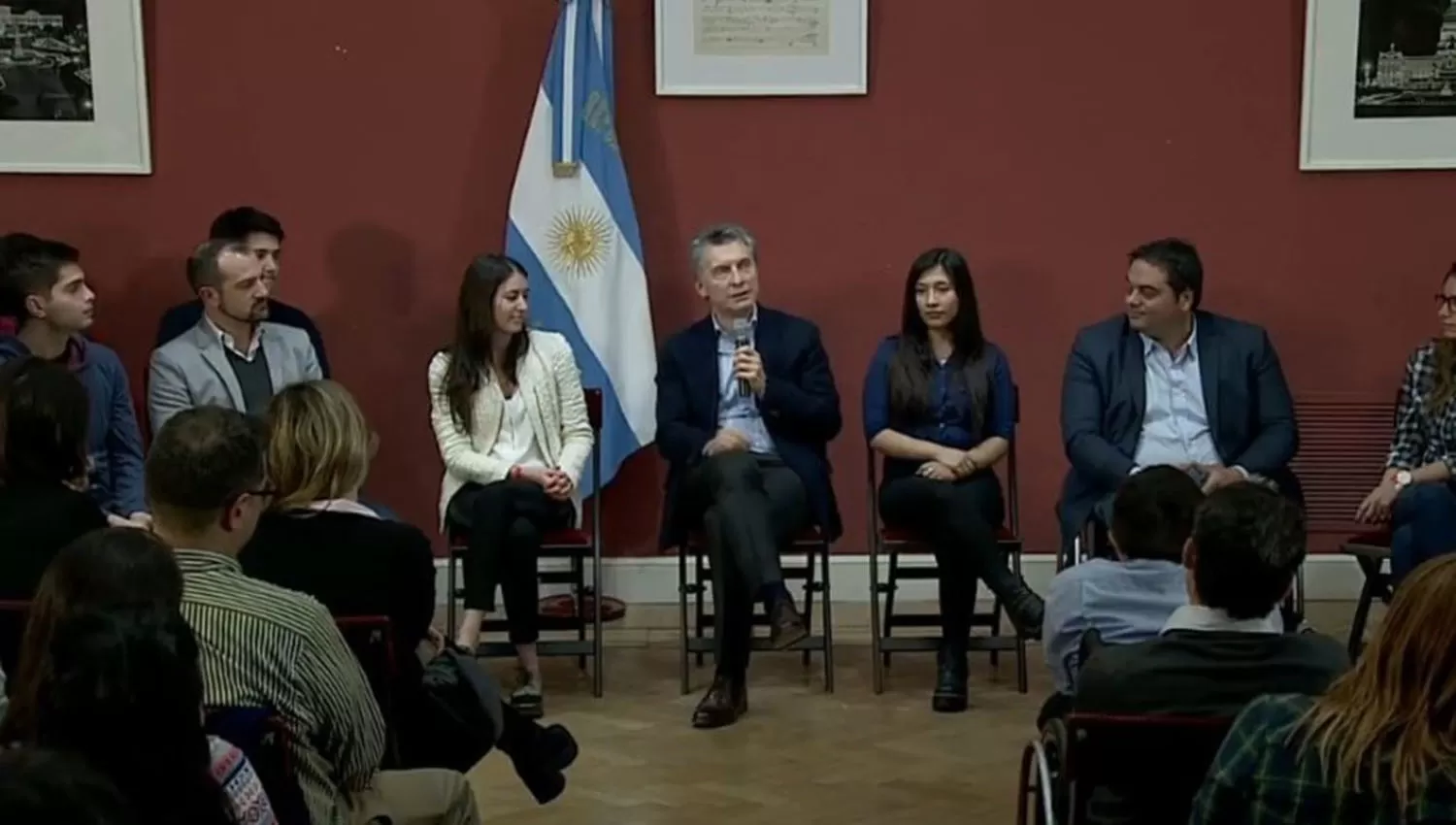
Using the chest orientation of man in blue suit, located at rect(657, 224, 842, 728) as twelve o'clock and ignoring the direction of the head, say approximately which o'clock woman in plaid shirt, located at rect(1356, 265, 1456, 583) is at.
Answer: The woman in plaid shirt is roughly at 9 o'clock from the man in blue suit.

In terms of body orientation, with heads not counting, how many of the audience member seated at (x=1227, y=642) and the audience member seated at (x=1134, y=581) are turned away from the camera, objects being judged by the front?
2

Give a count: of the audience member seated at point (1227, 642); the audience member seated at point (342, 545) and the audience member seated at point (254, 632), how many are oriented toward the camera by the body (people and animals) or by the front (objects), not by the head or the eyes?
0

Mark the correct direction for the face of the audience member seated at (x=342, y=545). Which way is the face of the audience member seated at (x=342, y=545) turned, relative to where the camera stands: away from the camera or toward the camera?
away from the camera

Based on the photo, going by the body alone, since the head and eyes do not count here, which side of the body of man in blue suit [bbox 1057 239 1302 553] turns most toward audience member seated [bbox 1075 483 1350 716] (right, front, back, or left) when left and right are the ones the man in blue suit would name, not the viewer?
front

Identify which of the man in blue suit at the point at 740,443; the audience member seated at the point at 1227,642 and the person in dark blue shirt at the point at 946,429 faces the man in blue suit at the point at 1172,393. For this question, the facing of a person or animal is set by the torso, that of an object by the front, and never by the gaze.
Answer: the audience member seated

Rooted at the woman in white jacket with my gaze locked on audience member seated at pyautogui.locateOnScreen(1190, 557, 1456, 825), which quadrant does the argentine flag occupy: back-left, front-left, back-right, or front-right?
back-left

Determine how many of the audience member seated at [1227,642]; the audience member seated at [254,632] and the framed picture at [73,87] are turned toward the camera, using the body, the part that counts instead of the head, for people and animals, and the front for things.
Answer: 1

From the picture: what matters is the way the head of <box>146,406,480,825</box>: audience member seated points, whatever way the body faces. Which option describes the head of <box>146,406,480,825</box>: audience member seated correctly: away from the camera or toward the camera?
away from the camera

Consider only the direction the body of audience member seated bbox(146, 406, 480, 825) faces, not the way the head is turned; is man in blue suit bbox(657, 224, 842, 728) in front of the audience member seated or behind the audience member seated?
in front

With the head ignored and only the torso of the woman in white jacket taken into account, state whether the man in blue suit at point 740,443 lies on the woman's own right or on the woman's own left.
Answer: on the woman's own left

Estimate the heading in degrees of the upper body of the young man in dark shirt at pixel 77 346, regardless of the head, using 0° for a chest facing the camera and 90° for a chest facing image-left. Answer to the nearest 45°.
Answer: approximately 315°

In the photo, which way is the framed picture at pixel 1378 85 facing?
toward the camera

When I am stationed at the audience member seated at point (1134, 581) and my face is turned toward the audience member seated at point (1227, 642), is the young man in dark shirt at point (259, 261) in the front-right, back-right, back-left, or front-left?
back-right

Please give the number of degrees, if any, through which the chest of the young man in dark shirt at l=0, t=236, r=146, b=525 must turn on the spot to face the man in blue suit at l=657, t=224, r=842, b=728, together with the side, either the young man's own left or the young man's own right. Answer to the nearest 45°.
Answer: approximately 45° to the young man's own left

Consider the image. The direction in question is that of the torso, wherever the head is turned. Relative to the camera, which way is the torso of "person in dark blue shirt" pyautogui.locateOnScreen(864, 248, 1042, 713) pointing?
toward the camera

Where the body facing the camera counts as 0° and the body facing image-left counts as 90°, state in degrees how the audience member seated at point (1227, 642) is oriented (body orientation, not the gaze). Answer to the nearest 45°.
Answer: approximately 180°
